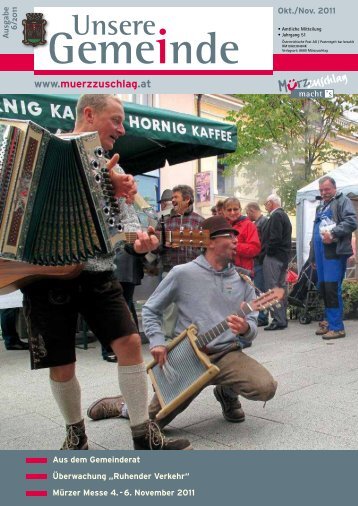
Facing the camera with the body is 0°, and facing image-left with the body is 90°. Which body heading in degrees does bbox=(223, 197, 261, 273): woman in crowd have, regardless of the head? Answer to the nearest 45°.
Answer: approximately 45°

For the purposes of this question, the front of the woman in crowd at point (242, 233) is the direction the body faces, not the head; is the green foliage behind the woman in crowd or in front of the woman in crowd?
behind

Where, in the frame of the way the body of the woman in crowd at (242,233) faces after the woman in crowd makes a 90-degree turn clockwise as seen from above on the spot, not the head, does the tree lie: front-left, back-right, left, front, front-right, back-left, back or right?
front-right
